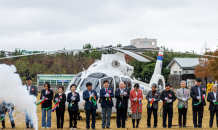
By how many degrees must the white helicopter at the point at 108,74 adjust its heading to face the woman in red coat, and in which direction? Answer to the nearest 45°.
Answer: approximately 45° to its left

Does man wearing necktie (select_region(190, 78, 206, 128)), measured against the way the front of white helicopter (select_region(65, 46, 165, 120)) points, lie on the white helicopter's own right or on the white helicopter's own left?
on the white helicopter's own left

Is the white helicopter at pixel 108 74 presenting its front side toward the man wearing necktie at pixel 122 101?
no

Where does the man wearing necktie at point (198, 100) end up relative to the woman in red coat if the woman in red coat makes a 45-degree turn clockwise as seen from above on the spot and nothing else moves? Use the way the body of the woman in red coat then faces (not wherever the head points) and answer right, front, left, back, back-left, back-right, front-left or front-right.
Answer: back-left

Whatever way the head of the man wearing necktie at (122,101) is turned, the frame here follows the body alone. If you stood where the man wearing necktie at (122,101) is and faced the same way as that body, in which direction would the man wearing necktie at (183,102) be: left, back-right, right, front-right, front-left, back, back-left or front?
left

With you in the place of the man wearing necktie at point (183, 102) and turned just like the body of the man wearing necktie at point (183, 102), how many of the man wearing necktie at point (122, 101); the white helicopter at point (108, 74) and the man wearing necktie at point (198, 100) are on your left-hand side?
1

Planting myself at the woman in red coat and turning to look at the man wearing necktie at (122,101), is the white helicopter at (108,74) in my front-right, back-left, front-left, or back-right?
front-right

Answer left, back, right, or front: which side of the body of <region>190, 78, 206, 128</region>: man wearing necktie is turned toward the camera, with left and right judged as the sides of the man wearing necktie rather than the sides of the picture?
front

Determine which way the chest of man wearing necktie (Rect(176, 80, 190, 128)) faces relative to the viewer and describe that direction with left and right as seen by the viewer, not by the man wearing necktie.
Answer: facing the viewer

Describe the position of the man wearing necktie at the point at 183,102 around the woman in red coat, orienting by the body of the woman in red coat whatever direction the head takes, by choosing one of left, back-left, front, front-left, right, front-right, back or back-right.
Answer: left

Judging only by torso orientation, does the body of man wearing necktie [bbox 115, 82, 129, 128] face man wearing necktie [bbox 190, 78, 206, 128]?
no

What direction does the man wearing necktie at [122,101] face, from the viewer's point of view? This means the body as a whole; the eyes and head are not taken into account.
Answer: toward the camera

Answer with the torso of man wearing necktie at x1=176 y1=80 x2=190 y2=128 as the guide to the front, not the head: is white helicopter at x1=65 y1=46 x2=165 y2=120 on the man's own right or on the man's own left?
on the man's own right

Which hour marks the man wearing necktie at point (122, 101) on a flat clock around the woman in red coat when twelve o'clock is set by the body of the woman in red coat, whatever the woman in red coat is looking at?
The man wearing necktie is roughly at 3 o'clock from the woman in red coat.

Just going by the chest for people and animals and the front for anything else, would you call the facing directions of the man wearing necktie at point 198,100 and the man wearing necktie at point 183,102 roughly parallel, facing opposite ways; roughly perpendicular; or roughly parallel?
roughly parallel

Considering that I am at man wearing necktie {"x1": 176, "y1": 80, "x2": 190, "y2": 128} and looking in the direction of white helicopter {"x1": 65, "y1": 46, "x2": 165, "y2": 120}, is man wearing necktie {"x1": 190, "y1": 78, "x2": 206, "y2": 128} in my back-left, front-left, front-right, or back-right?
back-right

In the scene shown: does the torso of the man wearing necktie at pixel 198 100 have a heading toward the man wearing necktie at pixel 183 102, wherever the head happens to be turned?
no

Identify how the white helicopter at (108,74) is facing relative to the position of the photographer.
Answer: facing the viewer and to the left of the viewer
